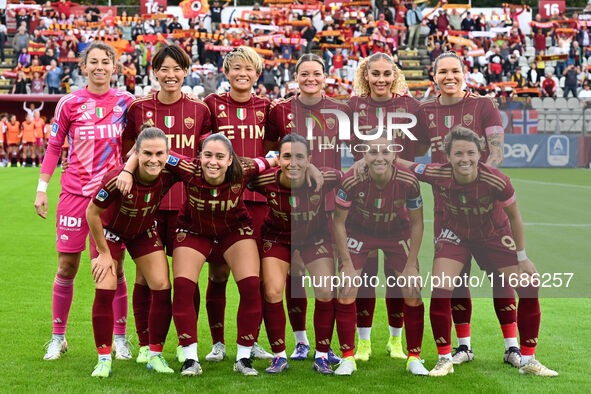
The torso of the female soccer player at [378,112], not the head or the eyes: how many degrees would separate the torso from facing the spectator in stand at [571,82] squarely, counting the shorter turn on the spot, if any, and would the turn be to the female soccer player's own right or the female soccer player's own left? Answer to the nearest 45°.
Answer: approximately 180°

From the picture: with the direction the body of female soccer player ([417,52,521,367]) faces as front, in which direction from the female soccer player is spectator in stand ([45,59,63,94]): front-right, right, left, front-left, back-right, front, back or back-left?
back-right

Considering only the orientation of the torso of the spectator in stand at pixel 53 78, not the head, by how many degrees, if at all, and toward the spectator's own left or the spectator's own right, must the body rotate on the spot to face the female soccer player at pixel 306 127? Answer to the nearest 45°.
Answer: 0° — they already face them

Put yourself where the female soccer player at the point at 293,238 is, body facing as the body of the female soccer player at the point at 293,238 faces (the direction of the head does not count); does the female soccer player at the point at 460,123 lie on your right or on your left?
on your left

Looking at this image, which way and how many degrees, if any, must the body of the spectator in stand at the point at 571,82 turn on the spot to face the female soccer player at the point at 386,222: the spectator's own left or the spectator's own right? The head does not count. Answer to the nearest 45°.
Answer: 0° — they already face them

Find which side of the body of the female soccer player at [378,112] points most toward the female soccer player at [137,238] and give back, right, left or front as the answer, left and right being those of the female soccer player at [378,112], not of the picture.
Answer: right

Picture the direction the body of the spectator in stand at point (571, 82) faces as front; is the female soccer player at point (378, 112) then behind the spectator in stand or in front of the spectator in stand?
in front

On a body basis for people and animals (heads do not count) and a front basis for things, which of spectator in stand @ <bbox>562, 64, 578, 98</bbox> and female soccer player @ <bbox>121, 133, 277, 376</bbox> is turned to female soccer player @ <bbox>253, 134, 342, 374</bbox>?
the spectator in stand

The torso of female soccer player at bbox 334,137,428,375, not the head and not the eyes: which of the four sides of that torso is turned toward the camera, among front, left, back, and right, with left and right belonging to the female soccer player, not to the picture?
front

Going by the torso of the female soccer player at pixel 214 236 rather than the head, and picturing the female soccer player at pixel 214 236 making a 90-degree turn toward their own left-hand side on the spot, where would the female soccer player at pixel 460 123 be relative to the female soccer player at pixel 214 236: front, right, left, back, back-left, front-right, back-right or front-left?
front

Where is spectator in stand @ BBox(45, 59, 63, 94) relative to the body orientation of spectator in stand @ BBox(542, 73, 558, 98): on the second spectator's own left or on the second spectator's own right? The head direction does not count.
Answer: on the second spectator's own right

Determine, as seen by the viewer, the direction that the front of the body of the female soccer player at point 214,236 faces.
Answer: toward the camera
